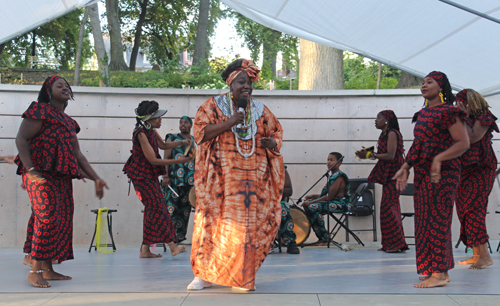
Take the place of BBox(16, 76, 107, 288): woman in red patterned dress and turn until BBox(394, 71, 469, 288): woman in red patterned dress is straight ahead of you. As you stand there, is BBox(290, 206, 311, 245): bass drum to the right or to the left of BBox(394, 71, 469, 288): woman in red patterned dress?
left

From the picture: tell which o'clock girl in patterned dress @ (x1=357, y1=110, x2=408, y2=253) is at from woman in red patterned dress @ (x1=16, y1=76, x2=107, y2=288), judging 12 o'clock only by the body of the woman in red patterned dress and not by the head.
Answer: The girl in patterned dress is roughly at 10 o'clock from the woman in red patterned dress.

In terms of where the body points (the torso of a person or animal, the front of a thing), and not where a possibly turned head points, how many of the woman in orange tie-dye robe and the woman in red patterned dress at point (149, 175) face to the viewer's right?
1

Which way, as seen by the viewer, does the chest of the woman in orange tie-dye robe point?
toward the camera

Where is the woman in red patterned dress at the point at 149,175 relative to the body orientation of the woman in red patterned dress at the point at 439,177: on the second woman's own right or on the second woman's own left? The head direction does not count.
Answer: on the second woman's own right

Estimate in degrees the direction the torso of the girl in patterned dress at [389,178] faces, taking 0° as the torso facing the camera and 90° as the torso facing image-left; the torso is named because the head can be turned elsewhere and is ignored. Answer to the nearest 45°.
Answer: approximately 90°

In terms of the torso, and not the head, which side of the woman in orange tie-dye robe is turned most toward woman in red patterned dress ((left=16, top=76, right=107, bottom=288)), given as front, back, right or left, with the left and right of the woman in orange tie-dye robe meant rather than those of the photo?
right

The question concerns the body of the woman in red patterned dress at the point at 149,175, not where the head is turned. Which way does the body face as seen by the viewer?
to the viewer's right

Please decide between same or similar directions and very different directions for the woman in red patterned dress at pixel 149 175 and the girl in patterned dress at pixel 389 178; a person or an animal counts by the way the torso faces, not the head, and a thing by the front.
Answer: very different directions

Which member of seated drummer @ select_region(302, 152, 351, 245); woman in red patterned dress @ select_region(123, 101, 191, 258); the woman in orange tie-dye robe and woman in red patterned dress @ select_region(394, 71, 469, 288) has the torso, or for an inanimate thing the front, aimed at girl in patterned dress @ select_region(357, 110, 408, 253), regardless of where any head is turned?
woman in red patterned dress @ select_region(123, 101, 191, 258)

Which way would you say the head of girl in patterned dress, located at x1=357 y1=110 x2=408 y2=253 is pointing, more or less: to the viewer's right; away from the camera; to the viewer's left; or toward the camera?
to the viewer's left

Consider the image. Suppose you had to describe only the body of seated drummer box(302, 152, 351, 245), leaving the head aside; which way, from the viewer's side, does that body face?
to the viewer's left

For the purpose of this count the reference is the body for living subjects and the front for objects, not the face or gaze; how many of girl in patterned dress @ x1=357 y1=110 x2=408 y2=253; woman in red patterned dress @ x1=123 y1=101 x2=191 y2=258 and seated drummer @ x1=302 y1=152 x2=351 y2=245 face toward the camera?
0

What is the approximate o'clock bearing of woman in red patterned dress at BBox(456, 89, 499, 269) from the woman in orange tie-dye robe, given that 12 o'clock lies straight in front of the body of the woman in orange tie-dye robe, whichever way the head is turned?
The woman in red patterned dress is roughly at 8 o'clock from the woman in orange tie-dye robe.

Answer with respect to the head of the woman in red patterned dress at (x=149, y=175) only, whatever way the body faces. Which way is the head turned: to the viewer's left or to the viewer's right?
to the viewer's right
